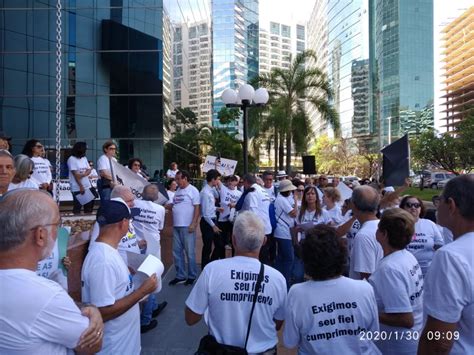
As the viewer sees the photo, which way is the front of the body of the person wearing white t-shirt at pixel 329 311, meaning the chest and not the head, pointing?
away from the camera

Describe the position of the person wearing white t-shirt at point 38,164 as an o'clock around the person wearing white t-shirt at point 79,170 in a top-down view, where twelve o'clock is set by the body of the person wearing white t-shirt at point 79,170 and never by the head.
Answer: the person wearing white t-shirt at point 38,164 is roughly at 5 o'clock from the person wearing white t-shirt at point 79,170.

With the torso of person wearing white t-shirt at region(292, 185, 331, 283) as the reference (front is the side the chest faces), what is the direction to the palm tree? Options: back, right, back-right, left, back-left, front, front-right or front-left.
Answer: back

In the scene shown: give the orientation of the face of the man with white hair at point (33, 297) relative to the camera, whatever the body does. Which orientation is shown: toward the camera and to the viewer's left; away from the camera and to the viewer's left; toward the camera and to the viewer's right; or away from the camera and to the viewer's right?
away from the camera and to the viewer's right

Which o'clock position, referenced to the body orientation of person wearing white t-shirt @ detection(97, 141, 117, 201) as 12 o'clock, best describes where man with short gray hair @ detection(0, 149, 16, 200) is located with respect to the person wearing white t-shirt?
The man with short gray hair is roughly at 2 o'clock from the person wearing white t-shirt.

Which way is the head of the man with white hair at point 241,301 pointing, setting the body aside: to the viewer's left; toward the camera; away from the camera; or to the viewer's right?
away from the camera

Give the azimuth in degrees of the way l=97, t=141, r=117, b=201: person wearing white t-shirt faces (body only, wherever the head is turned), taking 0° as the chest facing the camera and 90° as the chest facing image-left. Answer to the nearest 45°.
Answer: approximately 315°
